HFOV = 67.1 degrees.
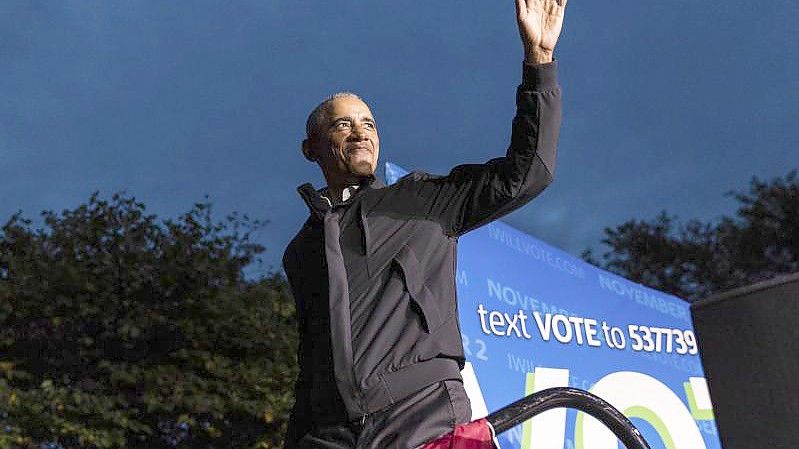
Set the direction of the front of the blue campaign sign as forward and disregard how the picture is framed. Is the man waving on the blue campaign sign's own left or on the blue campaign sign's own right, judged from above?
on the blue campaign sign's own right

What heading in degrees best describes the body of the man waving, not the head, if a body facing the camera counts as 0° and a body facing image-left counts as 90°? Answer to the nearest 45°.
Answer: approximately 45°
